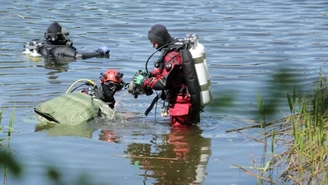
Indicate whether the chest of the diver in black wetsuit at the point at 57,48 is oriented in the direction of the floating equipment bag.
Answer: no

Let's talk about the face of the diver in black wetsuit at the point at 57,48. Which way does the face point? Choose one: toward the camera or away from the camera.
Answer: toward the camera
